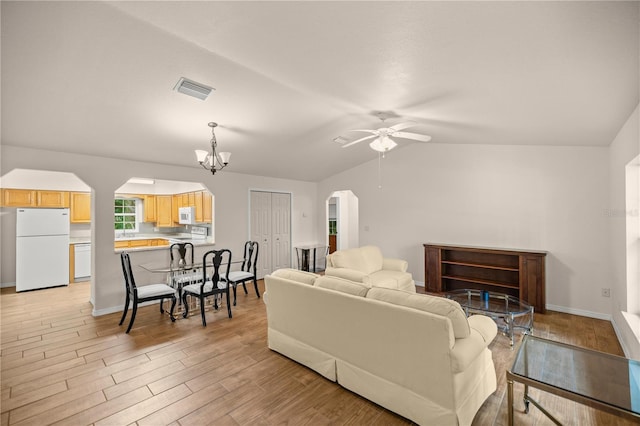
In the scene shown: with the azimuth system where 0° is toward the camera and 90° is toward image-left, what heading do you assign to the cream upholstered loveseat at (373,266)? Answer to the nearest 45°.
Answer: approximately 315°

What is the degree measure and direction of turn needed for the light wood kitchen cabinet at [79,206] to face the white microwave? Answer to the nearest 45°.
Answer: approximately 45° to its left

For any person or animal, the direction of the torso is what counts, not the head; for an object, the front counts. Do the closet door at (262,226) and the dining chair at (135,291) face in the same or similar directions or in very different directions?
very different directions

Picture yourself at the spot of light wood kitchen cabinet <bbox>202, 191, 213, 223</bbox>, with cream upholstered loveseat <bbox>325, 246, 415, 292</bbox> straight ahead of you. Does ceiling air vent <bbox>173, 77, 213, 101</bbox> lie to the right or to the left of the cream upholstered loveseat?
right

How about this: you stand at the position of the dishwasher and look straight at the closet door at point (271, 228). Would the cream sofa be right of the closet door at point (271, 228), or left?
right

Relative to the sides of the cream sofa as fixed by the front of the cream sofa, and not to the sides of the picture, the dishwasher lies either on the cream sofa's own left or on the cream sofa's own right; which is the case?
on the cream sofa's own left

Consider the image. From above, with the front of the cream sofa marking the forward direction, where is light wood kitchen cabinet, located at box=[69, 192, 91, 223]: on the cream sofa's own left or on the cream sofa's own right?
on the cream sofa's own left

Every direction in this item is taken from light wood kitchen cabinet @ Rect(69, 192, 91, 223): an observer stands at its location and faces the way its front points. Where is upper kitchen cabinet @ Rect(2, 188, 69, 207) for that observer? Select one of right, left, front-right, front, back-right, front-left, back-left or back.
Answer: right

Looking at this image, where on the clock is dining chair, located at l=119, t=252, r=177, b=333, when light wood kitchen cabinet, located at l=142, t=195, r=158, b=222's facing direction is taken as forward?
The dining chair is roughly at 12 o'clock from the light wood kitchen cabinet.

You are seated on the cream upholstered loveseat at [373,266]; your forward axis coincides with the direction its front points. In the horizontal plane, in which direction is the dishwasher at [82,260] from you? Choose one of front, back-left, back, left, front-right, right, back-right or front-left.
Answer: back-right

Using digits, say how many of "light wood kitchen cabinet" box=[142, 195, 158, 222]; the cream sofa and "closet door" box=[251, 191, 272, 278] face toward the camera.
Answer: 2

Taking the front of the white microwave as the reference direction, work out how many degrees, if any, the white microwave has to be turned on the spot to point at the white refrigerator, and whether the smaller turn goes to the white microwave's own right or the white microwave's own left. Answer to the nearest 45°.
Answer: approximately 45° to the white microwave's own right

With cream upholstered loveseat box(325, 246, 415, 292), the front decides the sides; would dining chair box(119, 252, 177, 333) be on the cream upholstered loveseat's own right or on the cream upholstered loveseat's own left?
on the cream upholstered loveseat's own right
